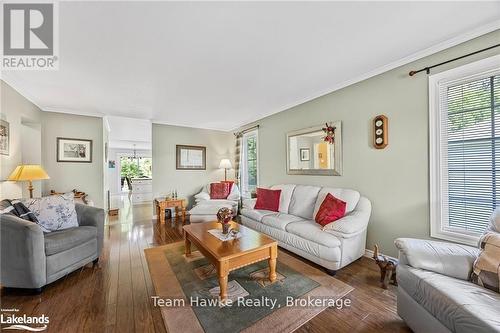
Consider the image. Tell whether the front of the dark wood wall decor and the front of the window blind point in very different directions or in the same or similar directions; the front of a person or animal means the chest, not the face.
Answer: same or similar directions

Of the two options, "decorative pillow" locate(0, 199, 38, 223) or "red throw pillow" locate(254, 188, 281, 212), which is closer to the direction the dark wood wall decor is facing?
the decorative pillow

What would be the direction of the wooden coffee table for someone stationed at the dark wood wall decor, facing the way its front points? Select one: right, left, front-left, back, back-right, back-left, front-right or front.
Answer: front

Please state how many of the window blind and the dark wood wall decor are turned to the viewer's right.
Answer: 0

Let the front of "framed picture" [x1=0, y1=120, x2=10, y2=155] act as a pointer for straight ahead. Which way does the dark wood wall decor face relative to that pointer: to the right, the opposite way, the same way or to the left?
the opposite way

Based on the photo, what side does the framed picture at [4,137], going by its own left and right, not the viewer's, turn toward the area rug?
front

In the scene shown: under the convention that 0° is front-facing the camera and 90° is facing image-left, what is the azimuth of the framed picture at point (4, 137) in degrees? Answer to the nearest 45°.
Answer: approximately 315°

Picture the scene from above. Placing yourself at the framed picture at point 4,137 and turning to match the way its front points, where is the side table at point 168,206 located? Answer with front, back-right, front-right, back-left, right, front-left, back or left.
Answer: front-left

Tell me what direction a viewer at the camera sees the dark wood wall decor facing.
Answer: facing the viewer and to the left of the viewer

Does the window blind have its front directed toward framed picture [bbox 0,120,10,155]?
yes

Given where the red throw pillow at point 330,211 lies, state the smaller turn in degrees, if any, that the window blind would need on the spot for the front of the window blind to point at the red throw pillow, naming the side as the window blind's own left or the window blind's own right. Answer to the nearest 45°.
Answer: approximately 45° to the window blind's own right

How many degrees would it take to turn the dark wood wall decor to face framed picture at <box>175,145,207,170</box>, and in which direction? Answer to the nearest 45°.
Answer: approximately 45° to its right

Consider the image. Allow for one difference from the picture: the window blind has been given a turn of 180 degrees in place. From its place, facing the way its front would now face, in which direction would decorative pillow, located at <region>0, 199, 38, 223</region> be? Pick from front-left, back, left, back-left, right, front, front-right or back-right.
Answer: back

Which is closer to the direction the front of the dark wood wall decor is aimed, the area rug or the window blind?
the area rug

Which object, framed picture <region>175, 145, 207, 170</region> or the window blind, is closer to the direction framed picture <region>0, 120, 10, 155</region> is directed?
the window blind

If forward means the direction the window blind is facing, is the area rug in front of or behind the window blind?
in front

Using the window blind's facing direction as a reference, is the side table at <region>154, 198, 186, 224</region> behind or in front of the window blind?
in front

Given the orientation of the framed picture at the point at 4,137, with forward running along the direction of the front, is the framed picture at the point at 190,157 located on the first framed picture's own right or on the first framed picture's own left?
on the first framed picture's own left

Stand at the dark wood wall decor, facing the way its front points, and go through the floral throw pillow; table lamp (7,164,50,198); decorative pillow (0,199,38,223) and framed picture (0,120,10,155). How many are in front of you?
4

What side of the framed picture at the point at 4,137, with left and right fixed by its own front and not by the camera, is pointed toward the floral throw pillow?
front
